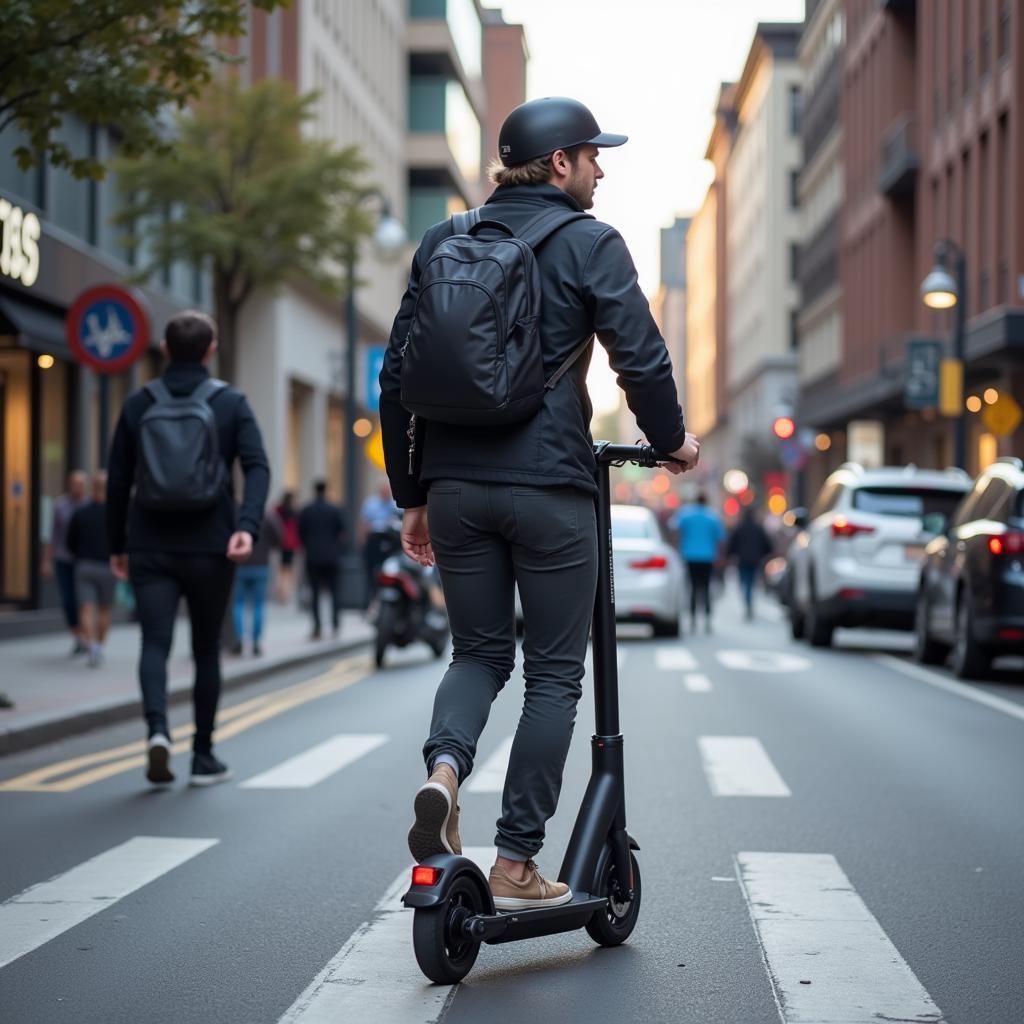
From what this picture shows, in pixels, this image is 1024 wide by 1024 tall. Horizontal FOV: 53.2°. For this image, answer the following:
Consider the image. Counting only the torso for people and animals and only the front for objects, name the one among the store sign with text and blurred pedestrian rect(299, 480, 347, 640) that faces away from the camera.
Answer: the blurred pedestrian

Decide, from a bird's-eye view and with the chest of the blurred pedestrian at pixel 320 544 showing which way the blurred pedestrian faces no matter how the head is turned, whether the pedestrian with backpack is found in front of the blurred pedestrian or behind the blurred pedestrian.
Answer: behind

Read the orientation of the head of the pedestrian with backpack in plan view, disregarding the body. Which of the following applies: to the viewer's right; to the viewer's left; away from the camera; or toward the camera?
away from the camera

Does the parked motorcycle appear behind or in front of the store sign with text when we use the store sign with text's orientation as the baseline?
in front

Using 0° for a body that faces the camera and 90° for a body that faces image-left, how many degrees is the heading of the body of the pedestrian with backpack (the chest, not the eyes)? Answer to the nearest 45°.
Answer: approximately 180°

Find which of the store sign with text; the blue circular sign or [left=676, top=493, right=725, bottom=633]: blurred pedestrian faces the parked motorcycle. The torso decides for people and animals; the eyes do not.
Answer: the store sign with text

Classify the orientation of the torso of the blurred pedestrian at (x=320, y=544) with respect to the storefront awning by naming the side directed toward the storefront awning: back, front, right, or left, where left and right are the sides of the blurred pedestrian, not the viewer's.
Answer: left

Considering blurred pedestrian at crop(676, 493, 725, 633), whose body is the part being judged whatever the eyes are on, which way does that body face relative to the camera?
away from the camera

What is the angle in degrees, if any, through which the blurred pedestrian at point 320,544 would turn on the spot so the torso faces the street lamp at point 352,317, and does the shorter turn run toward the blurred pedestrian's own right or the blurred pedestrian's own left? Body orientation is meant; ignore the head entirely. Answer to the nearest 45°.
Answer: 0° — they already face it

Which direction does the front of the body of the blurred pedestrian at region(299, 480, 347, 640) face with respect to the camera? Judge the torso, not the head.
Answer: away from the camera

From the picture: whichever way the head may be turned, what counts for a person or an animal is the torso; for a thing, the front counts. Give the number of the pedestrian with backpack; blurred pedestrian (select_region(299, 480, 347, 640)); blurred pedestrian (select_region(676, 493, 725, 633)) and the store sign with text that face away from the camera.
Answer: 3

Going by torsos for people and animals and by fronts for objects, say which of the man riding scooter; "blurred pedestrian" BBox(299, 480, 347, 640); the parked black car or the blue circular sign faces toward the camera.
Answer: the blue circular sign
